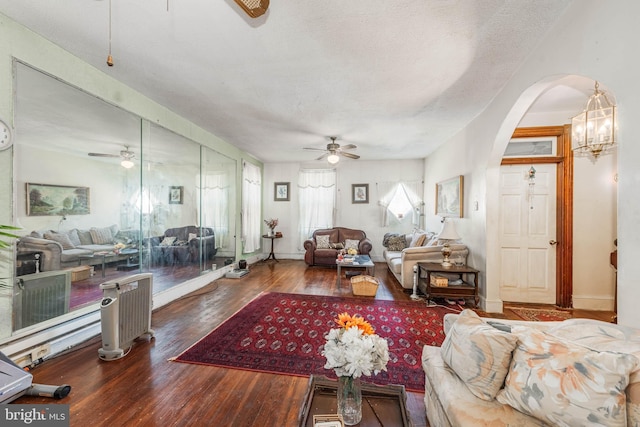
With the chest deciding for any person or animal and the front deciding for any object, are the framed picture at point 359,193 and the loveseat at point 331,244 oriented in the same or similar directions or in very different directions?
same or similar directions

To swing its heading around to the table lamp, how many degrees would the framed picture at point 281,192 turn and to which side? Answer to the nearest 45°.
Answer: approximately 45° to its left

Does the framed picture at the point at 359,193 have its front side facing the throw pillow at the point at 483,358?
yes

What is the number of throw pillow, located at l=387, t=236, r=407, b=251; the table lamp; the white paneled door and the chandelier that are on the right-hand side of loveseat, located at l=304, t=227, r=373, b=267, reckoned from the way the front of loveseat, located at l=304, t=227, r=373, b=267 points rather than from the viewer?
0

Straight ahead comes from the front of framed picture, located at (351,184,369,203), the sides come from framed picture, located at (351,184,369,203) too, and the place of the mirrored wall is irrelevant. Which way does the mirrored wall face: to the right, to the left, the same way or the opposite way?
to the left

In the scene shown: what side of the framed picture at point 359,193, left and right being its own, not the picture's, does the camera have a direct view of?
front

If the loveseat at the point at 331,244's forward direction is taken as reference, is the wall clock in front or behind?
in front

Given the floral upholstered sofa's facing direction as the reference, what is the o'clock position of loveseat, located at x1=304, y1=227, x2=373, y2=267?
The loveseat is roughly at 3 o'clock from the floral upholstered sofa.

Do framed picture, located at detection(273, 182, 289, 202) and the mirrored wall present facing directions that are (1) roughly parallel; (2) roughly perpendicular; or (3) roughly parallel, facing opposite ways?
roughly perpendicular

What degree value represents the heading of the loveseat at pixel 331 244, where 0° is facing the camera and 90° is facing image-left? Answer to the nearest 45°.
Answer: approximately 0°

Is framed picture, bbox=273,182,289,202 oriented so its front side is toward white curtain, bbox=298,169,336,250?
no
